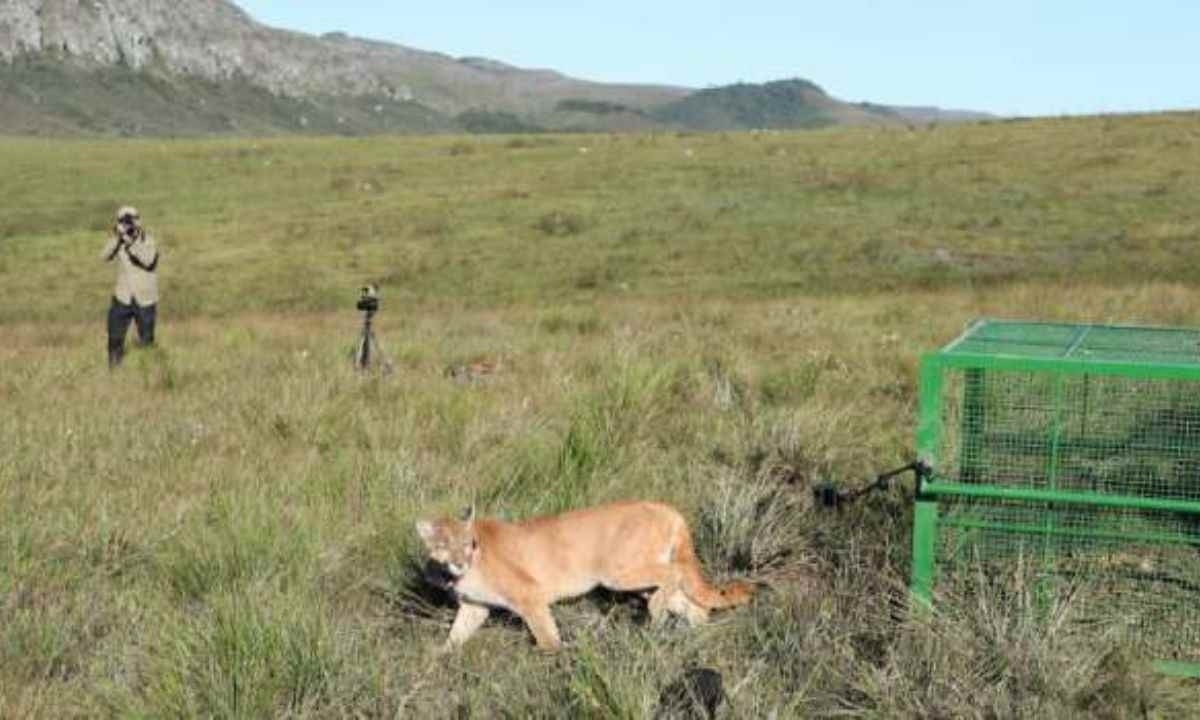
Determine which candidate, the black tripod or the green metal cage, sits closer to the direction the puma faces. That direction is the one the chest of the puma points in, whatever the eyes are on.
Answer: the black tripod

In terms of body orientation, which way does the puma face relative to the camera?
to the viewer's left

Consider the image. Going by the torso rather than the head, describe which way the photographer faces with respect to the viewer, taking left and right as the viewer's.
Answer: facing the viewer

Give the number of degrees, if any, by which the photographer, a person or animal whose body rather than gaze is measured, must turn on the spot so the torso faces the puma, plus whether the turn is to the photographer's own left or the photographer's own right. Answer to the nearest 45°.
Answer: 0° — they already face it

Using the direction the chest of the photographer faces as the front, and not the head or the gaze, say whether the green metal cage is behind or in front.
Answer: in front

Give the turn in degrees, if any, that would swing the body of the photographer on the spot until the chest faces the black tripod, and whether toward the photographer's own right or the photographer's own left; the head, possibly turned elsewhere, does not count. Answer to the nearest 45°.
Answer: approximately 45° to the photographer's own left

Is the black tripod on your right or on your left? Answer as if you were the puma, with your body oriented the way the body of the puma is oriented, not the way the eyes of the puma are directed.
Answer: on your right

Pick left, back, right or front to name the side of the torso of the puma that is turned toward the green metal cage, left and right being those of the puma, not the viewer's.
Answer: back

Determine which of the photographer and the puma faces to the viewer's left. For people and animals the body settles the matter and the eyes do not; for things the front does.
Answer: the puma

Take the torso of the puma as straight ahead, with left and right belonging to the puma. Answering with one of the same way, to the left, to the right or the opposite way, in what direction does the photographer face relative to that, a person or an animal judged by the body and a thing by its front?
to the left

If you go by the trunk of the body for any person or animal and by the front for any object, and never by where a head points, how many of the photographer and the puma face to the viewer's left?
1

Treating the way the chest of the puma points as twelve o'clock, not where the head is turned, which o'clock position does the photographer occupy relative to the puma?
The photographer is roughly at 2 o'clock from the puma.
